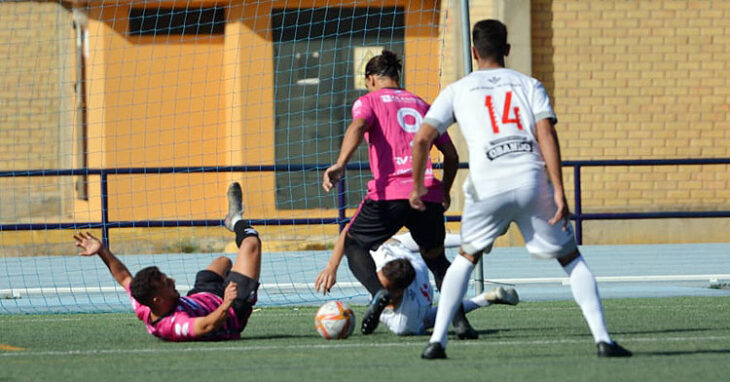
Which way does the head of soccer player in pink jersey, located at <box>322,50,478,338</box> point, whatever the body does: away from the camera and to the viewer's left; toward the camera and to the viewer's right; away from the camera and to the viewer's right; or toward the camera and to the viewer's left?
away from the camera and to the viewer's left

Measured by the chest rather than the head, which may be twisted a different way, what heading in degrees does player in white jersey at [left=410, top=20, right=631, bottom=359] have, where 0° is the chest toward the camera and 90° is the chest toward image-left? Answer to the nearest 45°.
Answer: approximately 180°

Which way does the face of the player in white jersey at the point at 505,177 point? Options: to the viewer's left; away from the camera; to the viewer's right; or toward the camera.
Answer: away from the camera

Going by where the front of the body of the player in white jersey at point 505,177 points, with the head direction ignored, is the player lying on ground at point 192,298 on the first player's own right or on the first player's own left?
on the first player's own left

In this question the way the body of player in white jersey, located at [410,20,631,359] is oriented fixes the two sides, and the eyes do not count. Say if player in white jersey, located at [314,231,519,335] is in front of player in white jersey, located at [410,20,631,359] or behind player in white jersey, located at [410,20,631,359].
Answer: in front

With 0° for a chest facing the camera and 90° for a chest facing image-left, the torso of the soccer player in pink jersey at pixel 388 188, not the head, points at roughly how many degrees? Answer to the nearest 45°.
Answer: approximately 135°
